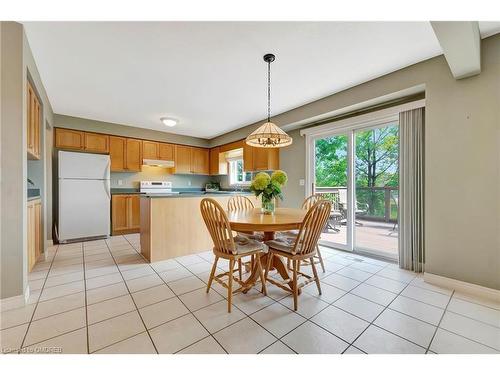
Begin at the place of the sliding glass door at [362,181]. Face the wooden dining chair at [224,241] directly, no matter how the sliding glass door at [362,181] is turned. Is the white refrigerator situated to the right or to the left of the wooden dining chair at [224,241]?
right

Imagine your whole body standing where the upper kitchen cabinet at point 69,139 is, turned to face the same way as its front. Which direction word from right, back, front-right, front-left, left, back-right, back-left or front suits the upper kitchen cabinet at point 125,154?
left

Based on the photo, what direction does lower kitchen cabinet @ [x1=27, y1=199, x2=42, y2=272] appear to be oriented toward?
to the viewer's right

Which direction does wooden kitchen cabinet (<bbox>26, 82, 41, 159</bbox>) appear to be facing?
to the viewer's right

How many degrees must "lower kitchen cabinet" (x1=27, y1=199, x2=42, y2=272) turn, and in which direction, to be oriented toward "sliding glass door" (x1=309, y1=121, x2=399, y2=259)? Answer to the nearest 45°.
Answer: approximately 45° to its right

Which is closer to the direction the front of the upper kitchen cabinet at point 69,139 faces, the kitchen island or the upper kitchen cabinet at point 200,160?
the kitchen island

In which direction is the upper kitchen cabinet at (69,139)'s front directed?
toward the camera

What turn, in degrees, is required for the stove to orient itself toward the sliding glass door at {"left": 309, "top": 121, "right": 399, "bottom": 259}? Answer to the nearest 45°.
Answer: approximately 45° to its left

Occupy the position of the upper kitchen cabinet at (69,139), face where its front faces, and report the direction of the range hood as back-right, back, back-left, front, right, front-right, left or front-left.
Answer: left

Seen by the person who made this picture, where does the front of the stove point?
facing the viewer

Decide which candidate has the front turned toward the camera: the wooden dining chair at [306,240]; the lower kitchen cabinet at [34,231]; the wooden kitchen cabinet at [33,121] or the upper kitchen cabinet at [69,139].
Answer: the upper kitchen cabinet

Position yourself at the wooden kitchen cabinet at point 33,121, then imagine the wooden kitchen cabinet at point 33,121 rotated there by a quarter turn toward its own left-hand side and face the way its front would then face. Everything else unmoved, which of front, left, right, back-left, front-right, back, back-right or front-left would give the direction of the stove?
front-right

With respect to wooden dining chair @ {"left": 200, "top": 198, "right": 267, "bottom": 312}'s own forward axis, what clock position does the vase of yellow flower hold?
The vase of yellow flower is roughly at 12 o'clock from the wooden dining chair.

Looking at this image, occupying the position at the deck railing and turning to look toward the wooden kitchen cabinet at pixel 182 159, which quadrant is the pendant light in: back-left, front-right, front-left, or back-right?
front-left

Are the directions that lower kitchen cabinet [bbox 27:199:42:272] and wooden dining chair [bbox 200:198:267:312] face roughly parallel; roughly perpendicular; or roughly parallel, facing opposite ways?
roughly parallel

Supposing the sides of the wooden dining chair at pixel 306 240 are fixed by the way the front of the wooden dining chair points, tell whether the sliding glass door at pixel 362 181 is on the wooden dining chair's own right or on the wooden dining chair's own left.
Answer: on the wooden dining chair's own right

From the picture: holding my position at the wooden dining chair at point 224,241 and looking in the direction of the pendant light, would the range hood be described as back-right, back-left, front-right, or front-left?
front-left

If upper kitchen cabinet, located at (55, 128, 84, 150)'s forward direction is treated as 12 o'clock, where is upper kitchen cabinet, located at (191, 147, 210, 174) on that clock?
upper kitchen cabinet, located at (191, 147, 210, 174) is roughly at 9 o'clock from upper kitchen cabinet, located at (55, 128, 84, 150).
